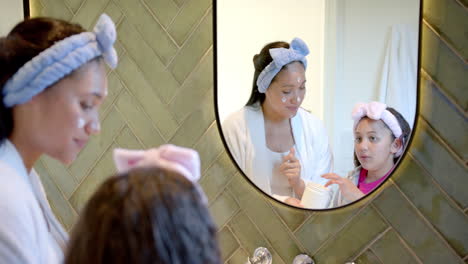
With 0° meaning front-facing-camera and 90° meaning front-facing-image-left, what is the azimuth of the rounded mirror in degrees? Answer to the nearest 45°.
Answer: approximately 0°

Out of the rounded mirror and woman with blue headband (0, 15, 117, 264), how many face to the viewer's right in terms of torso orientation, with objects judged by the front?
1

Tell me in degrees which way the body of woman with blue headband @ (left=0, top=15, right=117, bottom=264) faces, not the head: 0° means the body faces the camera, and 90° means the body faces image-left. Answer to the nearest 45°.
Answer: approximately 270°
